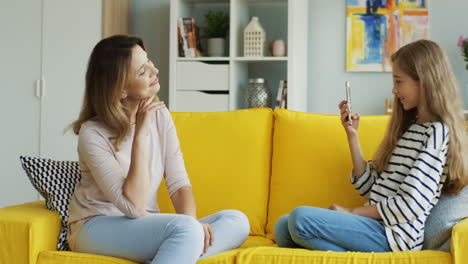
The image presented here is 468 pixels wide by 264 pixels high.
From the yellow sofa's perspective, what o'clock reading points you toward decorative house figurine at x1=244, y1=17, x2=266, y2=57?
The decorative house figurine is roughly at 6 o'clock from the yellow sofa.

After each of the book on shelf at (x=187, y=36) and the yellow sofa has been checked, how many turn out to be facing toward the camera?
2

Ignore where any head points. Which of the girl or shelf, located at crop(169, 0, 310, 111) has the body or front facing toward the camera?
the shelf

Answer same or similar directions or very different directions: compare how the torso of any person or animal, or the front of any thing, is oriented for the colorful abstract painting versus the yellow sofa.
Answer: same or similar directions

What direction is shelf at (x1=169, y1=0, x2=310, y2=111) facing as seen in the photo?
toward the camera

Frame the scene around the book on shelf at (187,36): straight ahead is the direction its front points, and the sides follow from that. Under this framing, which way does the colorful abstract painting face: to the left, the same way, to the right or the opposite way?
the same way

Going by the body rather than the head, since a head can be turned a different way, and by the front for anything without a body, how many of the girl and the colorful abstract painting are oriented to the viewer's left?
1

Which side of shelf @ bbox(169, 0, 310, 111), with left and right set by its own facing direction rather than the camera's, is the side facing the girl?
front

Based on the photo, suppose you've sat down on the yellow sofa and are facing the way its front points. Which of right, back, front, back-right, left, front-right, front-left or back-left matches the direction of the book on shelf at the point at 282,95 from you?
back

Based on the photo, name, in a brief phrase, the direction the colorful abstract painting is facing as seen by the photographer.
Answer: facing the viewer

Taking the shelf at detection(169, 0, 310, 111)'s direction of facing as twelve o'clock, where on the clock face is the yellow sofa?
The yellow sofa is roughly at 12 o'clock from the shelf.

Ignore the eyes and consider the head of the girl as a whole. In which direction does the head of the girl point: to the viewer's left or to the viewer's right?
to the viewer's left

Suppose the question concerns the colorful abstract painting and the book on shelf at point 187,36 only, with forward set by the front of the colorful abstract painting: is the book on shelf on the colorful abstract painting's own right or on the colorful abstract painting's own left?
on the colorful abstract painting's own right

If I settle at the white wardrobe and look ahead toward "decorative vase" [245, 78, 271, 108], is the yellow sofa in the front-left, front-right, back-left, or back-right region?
front-right

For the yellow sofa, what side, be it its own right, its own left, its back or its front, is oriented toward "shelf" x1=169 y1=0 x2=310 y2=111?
back

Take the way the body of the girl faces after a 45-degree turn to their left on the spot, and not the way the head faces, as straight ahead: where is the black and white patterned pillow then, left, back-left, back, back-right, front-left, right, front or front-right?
front-right

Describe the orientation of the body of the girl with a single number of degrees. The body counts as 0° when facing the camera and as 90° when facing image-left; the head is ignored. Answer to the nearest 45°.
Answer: approximately 90°
